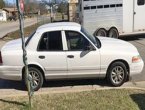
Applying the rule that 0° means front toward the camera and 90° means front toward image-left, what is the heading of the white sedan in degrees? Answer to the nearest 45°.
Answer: approximately 270°

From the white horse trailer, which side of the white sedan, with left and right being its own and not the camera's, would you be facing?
left
